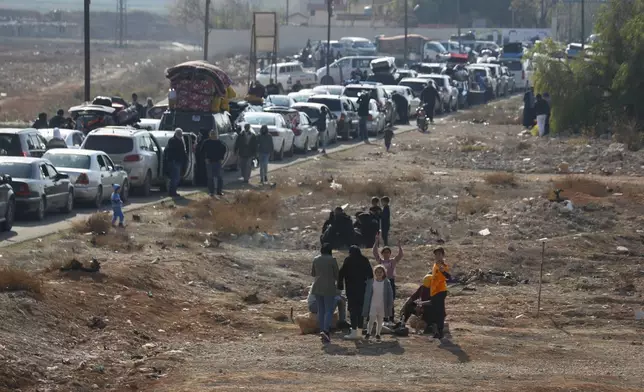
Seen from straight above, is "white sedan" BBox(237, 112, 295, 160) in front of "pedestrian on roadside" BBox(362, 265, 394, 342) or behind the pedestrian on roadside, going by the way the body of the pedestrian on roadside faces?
behind

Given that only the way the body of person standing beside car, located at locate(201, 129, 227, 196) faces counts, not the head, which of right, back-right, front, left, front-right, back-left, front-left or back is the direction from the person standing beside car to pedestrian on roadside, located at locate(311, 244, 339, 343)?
front

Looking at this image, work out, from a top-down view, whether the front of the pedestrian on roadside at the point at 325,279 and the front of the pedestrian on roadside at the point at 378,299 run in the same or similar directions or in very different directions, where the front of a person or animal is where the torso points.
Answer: very different directions

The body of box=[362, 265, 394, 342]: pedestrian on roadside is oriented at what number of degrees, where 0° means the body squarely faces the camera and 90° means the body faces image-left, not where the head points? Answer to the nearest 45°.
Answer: approximately 0°

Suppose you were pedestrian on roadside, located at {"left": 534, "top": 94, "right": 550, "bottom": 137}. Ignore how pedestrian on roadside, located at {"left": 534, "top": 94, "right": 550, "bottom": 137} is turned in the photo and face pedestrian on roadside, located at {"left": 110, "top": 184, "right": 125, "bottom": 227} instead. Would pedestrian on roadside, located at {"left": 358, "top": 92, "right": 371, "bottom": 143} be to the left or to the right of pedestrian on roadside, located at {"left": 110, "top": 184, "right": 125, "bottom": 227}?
right

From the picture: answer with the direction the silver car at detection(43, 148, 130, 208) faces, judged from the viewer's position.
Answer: facing away from the viewer and to the right of the viewer

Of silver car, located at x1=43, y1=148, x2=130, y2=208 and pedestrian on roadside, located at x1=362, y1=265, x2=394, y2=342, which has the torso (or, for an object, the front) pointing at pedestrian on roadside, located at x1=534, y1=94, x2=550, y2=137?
the silver car

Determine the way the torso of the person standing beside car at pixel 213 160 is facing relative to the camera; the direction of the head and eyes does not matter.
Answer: toward the camera

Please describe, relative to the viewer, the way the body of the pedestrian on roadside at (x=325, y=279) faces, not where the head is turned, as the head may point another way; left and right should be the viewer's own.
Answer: facing away from the viewer
